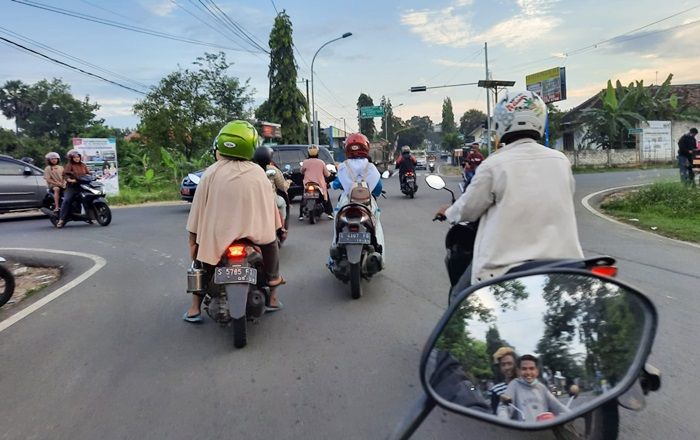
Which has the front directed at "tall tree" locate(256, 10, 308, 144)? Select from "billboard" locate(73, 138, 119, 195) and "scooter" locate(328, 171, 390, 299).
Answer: the scooter

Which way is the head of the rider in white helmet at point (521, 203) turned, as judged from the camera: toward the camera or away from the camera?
away from the camera

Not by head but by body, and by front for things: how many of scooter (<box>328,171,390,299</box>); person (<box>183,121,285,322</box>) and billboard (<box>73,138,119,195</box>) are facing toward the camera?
1

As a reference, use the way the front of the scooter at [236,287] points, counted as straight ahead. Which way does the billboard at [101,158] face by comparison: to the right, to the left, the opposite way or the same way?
the opposite way

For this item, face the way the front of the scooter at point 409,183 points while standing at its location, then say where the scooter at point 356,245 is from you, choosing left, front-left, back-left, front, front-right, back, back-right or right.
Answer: back

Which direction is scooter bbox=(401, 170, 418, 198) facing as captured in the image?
away from the camera

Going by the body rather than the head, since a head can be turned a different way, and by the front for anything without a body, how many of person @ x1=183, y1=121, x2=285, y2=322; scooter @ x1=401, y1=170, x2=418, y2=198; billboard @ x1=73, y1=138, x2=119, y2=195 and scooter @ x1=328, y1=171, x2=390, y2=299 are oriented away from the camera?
3

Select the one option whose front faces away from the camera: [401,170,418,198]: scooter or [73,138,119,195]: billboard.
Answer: the scooter

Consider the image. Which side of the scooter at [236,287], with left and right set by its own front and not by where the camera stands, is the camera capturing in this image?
back

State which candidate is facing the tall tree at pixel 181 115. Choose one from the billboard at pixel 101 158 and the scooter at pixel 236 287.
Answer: the scooter

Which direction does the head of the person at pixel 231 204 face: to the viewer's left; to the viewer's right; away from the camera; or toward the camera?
away from the camera

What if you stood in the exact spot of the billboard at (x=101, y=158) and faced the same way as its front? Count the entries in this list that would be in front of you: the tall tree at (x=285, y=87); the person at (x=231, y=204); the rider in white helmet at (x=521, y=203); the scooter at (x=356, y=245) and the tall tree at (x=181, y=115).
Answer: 3

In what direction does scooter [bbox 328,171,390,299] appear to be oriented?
away from the camera

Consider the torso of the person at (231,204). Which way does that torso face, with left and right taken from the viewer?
facing away from the viewer
